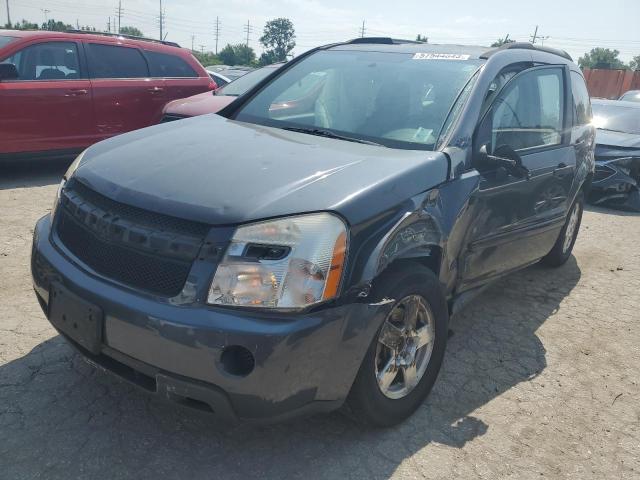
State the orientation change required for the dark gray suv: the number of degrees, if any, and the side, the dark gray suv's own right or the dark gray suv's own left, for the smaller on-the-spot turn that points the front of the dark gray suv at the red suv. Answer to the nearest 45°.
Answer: approximately 90° to the dark gray suv's own right

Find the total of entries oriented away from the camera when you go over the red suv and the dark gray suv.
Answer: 0

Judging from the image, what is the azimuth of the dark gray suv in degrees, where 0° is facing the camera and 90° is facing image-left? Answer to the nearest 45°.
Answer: approximately 45°

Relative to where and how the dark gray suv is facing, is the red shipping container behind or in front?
behind
